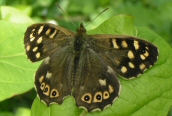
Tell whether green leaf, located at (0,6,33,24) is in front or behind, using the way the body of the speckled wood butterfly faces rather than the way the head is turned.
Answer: in front

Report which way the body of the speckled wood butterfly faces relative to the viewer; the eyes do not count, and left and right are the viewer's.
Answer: facing away from the viewer

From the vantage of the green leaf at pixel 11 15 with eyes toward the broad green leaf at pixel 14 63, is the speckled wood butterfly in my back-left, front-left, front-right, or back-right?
front-left

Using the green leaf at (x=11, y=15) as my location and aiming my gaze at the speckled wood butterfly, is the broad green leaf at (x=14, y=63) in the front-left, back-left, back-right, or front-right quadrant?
front-right
